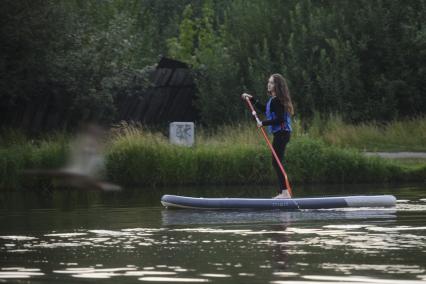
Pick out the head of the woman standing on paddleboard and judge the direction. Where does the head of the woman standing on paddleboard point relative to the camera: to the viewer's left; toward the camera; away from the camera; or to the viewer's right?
to the viewer's left

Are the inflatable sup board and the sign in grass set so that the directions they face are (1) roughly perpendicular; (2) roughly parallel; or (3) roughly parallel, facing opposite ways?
roughly perpendicular

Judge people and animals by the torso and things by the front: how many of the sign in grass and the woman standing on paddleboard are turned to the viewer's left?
1

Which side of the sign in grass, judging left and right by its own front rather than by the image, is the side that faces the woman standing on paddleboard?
front

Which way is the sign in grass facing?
toward the camera

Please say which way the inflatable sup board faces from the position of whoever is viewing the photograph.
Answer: facing to the left of the viewer

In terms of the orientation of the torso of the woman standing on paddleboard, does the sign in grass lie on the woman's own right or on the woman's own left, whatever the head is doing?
on the woman's own right

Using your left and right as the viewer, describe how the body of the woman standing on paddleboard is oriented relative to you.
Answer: facing to the left of the viewer

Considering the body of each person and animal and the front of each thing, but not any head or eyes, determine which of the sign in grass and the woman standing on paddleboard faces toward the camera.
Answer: the sign in grass

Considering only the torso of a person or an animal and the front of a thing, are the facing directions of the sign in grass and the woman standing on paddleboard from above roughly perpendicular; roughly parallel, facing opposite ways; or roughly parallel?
roughly perpendicular
